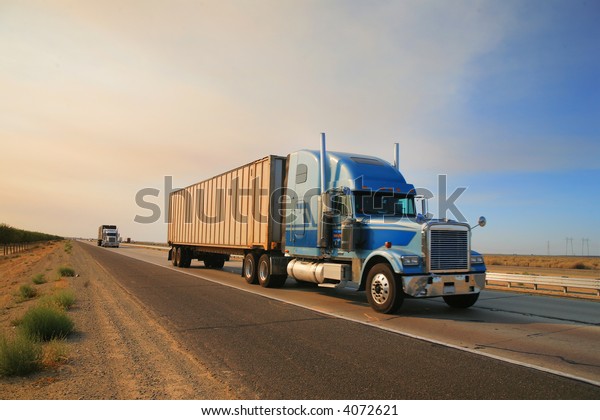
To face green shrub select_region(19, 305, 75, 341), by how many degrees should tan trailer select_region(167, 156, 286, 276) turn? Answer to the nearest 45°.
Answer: approximately 45° to its right

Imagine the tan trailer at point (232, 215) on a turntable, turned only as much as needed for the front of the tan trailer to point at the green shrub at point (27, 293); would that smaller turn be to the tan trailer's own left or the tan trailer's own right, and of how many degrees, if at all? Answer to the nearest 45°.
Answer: approximately 90° to the tan trailer's own right

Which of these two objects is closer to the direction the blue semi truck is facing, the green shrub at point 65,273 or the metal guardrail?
the metal guardrail

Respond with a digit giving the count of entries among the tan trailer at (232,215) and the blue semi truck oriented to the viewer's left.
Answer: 0

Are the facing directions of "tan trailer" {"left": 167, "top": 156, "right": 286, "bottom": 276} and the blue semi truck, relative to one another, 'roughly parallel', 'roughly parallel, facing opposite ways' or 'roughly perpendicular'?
roughly parallel

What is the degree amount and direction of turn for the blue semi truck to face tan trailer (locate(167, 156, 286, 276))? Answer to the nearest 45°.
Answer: approximately 180°

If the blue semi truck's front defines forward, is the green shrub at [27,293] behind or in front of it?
behind

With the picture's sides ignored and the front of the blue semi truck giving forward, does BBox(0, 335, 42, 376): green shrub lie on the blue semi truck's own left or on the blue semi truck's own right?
on the blue semi truck's own right

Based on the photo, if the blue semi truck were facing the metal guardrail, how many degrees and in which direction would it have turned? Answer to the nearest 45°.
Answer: approximately 90° to its left

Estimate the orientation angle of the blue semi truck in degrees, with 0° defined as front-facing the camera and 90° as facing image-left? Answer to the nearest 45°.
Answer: approximately 315°

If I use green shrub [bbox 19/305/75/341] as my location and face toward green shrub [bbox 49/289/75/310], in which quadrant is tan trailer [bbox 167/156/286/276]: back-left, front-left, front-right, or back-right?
front-right

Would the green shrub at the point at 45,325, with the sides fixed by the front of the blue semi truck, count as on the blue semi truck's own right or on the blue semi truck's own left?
on the blue semi truck's own right

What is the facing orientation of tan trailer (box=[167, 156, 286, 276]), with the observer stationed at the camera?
facing the viewer and to the right of the viewer
